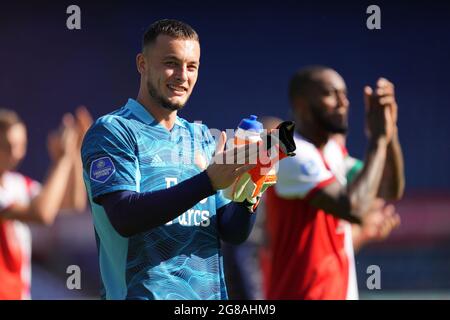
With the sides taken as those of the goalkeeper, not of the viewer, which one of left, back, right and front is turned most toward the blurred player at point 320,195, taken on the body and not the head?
left

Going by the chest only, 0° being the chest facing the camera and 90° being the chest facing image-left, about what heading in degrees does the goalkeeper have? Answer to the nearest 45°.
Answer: approximately 315°

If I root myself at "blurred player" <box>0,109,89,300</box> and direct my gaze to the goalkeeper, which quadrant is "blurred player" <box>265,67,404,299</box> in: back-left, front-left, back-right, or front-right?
front-left

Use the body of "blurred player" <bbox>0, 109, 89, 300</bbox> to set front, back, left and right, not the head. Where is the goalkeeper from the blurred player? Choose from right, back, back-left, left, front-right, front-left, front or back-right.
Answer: right

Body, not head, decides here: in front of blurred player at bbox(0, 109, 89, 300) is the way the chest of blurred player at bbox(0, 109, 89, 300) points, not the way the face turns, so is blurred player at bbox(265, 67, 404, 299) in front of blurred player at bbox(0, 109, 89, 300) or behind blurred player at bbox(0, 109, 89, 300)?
in front

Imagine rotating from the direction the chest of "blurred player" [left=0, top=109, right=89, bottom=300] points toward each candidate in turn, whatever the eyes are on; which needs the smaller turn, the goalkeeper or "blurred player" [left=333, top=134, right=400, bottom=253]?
the blurred player

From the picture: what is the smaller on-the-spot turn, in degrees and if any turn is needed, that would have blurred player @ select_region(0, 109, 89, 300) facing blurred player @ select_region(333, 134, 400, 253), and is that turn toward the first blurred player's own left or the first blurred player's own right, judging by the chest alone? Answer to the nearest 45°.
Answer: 0° — they already face them

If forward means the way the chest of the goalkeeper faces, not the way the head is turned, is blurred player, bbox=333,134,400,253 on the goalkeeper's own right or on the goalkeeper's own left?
on the goalkeeper's own left

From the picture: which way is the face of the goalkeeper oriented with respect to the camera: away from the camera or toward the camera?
toward the camera

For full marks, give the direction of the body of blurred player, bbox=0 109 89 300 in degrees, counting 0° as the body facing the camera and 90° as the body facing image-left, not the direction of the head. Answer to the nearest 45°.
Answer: approximately 270°

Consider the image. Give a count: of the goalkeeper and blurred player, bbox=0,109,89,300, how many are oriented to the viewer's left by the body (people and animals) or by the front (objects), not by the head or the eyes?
0
